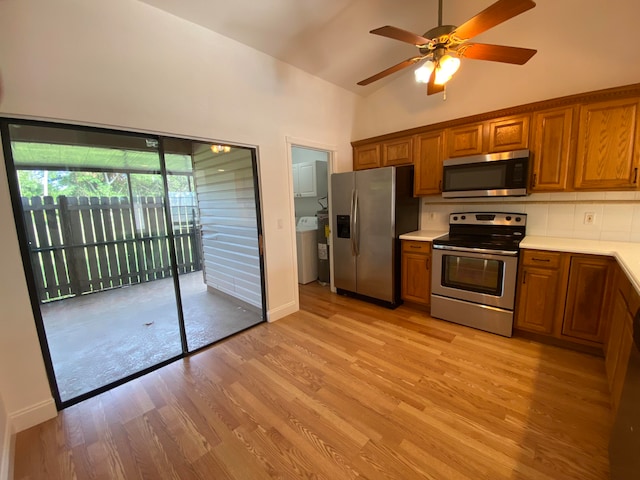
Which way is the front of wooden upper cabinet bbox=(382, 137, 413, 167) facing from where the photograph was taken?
facing the viewer and to the left of the viewer

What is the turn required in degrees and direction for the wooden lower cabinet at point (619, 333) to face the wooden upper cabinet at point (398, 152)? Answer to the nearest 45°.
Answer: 0° — it already faces it

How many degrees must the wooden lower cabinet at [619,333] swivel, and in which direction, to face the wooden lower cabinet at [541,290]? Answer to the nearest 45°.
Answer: approximately 45° to its right

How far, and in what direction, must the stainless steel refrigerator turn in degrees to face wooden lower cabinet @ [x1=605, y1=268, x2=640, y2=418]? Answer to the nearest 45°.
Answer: approximately 90° to its left

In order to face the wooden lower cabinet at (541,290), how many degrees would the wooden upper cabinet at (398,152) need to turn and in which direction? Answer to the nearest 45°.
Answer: approximately 90° to its left

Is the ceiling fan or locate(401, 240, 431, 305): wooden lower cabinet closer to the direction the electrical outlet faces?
the ceiling fan

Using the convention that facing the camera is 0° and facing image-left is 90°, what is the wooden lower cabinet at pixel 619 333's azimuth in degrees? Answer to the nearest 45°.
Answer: approximately 90°

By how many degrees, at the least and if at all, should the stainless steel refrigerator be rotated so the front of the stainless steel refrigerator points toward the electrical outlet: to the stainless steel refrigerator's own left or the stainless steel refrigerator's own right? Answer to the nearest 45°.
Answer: approximately 135° to the stainless steel refrigerator's own left

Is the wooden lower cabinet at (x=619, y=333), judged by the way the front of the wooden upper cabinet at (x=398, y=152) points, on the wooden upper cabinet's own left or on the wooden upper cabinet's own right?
on the wooden upper cabinet's own left

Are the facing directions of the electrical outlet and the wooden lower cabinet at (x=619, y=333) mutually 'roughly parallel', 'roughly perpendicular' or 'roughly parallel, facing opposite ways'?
roughly perpendicular

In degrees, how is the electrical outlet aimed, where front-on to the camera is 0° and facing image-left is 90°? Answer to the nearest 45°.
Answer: approximately 0°

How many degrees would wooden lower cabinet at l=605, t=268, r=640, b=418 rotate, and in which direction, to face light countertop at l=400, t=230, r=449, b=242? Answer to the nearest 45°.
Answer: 0° — it already faces it

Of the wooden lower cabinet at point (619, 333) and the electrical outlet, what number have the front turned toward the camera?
1
